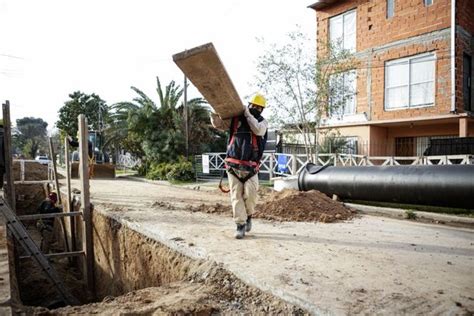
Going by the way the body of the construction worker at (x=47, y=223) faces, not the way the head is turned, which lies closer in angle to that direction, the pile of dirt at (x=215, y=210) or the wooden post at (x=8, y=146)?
the pile of dirt

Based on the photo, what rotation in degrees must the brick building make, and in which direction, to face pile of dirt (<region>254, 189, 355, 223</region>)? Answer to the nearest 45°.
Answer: approximately 45° to its left

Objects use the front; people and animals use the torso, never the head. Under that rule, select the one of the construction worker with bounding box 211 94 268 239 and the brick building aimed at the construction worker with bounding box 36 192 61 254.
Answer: the brick building

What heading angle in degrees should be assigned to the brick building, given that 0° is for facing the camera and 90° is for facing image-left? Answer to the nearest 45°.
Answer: approximately 45°

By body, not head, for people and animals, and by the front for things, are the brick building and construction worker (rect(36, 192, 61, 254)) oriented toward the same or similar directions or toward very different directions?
very different directions

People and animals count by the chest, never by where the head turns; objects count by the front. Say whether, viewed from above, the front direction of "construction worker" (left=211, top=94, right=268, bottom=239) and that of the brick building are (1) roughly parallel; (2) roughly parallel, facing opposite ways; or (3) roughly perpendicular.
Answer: roughly perpendicular
